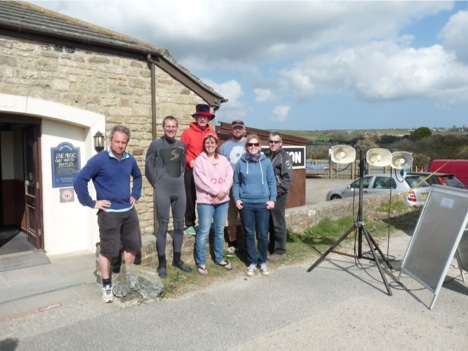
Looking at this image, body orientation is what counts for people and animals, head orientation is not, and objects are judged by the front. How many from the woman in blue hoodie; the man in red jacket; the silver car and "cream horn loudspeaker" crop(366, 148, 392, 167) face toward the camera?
3

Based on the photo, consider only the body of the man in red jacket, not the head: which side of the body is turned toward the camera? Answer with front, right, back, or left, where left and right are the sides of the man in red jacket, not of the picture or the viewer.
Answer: front

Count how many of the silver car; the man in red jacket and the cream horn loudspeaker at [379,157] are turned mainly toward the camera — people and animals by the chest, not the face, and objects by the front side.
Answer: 2

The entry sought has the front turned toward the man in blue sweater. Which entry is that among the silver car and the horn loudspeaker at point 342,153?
the horn loudspeaker

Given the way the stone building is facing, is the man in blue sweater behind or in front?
in front

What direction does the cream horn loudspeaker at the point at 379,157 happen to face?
toward the camera

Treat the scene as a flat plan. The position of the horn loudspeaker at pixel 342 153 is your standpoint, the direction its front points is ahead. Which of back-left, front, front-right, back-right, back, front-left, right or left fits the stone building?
front-right

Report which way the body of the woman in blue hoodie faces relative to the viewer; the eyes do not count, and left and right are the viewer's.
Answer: facing the viewer

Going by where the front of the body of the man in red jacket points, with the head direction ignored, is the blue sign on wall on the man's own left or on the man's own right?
on the man's own right

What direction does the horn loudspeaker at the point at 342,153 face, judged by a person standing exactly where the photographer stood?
facing the viewer and to the left of the viewer

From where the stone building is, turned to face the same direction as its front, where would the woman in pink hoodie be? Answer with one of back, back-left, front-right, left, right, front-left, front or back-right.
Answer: front

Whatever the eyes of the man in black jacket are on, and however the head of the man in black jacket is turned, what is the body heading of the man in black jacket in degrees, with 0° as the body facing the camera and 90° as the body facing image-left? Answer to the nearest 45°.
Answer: approximately 45°

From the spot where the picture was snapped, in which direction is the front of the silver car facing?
facing away from the viewer and to the left of the viewer
